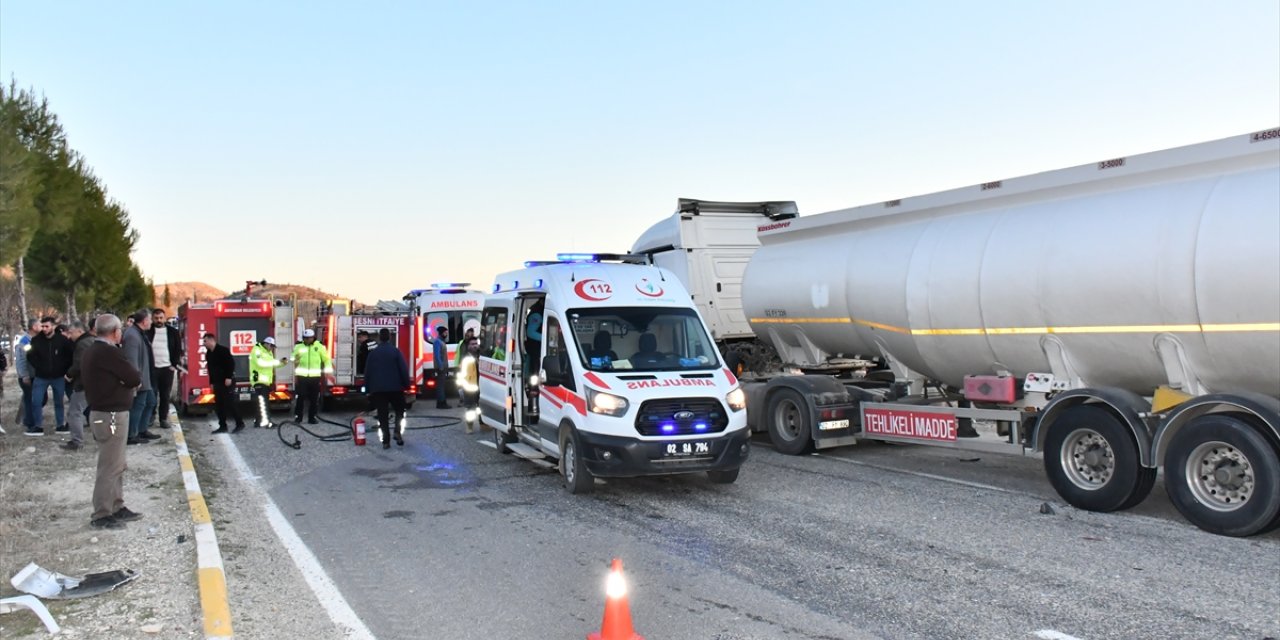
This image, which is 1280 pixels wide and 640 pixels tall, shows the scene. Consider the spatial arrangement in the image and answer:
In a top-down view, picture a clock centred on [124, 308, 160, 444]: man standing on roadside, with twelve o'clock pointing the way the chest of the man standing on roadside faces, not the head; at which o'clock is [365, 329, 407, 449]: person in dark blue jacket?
The person in dark blue jacket is roughly at 1 o'clock from the man standing on roadside.

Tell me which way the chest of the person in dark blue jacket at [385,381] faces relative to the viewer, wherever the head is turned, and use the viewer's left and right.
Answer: facing away from the viewer

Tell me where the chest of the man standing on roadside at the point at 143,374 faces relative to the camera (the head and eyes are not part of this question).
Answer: to the viewer's right

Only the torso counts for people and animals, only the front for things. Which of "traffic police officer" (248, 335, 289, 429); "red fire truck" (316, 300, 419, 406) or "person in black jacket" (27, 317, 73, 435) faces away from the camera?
the red fire truck

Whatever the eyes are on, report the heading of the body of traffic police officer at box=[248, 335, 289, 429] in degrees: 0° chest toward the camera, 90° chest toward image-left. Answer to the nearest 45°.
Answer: approximately 270°

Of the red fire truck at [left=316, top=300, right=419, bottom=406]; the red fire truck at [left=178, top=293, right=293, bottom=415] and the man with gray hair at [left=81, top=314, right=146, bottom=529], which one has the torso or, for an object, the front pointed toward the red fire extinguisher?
the man with gray hair

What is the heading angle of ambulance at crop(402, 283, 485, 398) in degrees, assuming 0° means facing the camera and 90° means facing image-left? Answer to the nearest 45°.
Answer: approximately 180°

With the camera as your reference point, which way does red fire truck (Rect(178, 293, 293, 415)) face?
facing away from the viewer

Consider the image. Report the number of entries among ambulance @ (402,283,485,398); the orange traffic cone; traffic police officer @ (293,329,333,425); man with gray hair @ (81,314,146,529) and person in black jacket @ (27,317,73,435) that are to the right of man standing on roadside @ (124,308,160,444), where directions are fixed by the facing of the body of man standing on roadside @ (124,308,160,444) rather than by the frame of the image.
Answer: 2

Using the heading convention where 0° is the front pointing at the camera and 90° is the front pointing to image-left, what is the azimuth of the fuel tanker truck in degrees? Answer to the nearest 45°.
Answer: approximately 135°

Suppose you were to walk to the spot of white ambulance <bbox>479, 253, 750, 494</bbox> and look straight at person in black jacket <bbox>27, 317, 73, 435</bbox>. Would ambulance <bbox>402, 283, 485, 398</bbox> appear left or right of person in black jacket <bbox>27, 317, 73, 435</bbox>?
right
